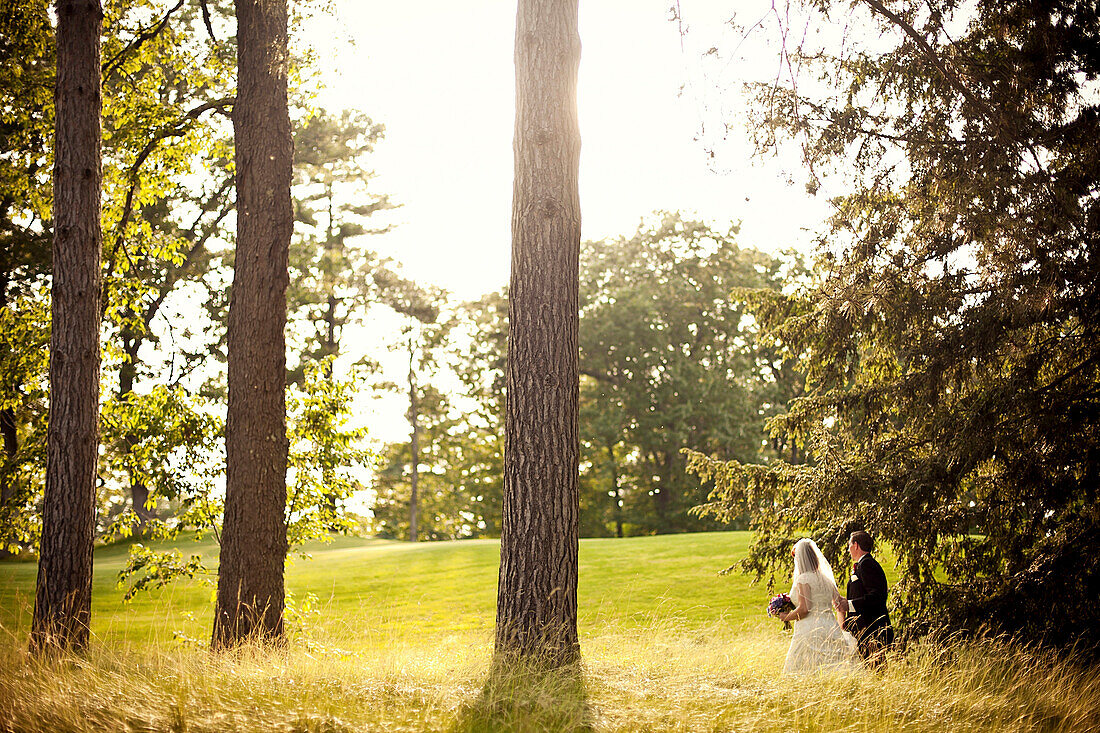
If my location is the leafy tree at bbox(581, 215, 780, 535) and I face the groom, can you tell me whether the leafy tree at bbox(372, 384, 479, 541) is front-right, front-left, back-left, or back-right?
back-right

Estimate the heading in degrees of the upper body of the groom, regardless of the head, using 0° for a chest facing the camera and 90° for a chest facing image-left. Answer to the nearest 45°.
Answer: approximately 90°

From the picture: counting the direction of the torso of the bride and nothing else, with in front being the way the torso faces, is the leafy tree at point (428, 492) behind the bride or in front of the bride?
in front

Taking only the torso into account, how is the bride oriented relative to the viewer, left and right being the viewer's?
facing away from the viewer and to the left of the viewer

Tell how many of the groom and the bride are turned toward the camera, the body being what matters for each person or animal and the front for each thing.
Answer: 0

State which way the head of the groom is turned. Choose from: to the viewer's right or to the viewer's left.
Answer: to the viewer's left

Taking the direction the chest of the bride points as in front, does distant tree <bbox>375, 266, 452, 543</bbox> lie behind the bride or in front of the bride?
in front
